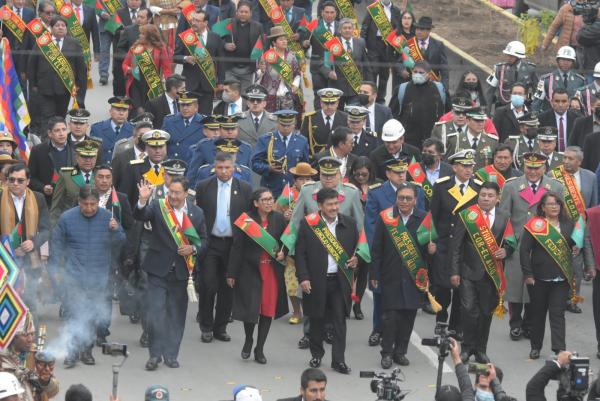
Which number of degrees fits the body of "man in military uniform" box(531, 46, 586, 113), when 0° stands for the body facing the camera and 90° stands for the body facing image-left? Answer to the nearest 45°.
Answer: approximately 0°

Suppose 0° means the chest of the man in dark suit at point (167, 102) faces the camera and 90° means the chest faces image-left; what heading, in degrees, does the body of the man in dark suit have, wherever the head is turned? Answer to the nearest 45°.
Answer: approximately 315°

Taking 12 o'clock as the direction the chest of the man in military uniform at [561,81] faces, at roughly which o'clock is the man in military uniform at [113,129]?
the man in military uniform at [113,129] is roughly at 2 o'clock from the man in military uniform at [561,81].
